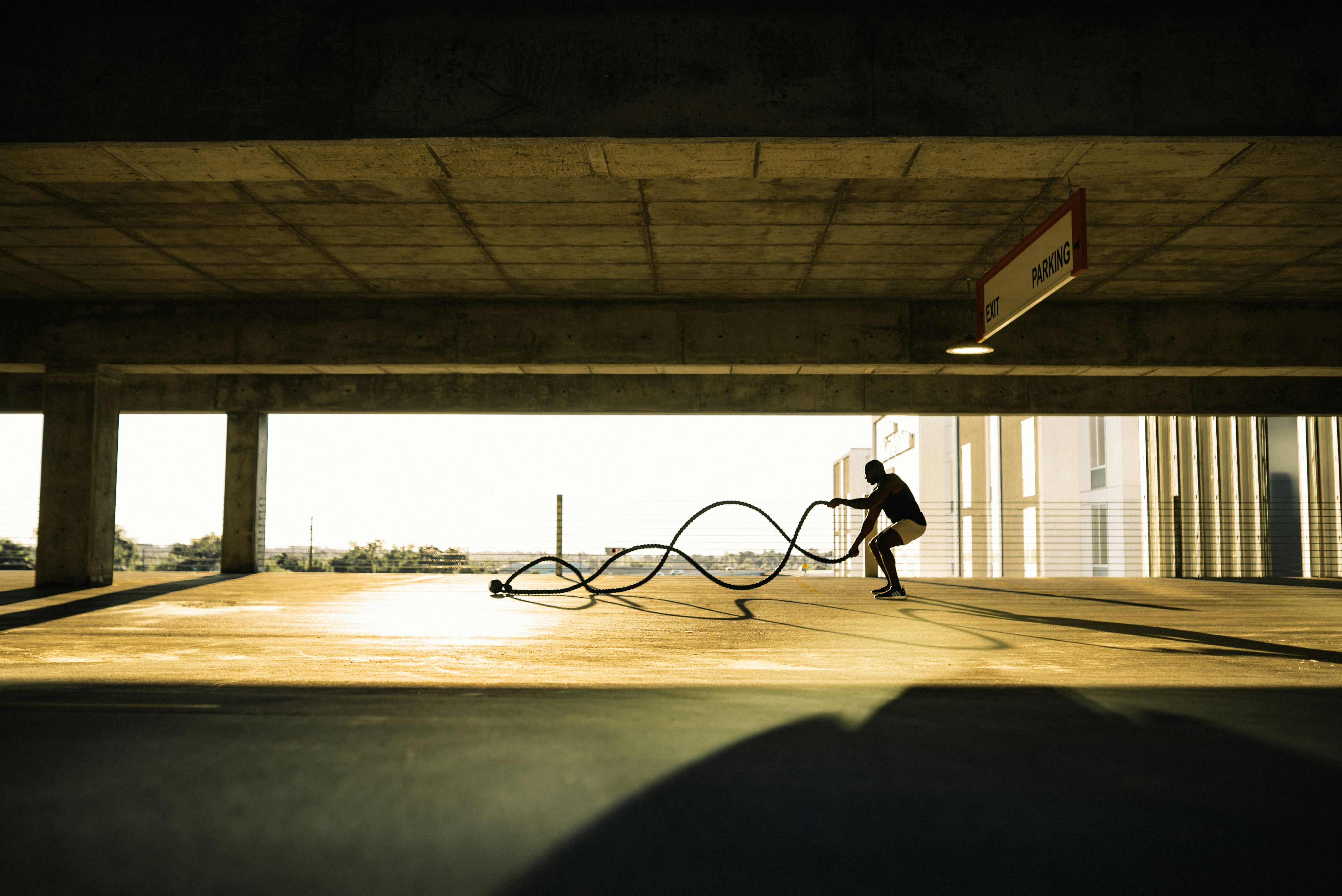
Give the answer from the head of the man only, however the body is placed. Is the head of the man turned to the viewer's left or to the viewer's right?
to the viewer's left

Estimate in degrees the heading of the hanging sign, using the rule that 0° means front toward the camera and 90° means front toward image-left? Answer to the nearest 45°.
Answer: approximately 45°

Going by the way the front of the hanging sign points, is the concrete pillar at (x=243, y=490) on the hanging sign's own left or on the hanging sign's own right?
on the hanging sign's own right

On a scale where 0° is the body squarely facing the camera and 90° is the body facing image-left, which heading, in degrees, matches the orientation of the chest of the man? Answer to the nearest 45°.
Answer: approximately 90°

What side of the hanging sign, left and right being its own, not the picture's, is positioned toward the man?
right

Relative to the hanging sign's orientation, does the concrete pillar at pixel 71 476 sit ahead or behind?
ahead

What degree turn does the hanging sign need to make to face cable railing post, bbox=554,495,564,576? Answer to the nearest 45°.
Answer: approximately 90° to its right

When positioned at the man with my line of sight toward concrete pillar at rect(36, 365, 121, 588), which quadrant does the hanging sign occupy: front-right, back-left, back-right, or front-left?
back-left

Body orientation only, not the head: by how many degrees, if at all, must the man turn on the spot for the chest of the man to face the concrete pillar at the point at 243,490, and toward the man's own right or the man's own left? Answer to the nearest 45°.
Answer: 0° — they already face it

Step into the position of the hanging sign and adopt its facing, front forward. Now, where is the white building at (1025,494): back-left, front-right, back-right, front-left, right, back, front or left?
back-right

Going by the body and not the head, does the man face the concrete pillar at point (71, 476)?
yes
